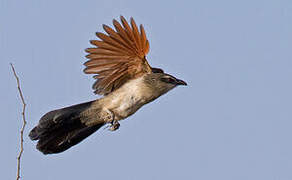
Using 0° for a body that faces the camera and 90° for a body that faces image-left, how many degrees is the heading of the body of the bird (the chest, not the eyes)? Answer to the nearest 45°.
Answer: approximately 270°
